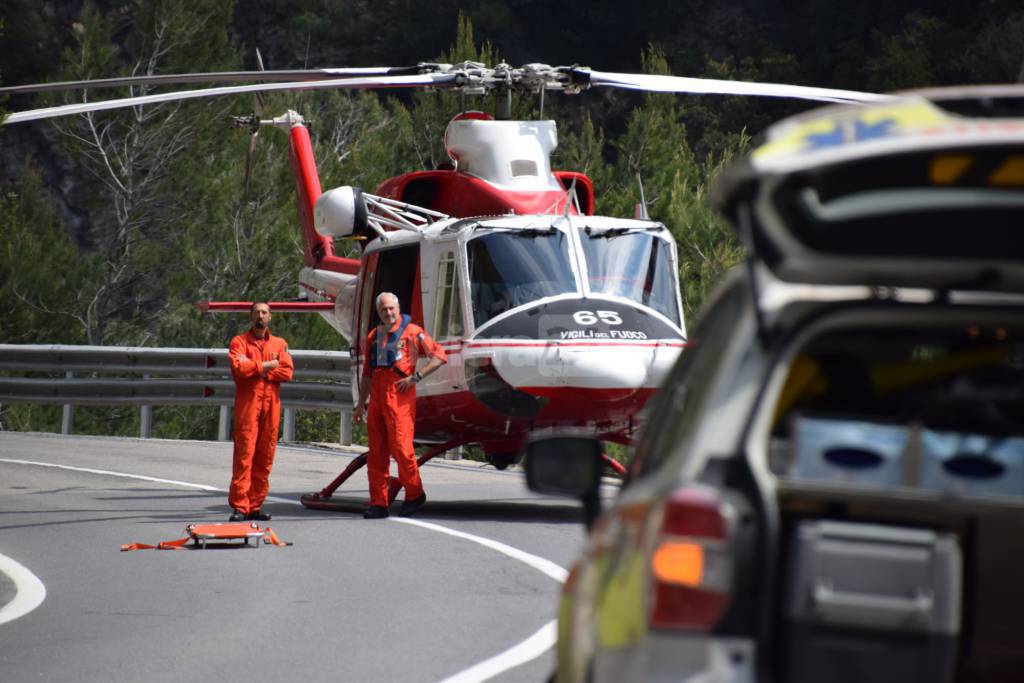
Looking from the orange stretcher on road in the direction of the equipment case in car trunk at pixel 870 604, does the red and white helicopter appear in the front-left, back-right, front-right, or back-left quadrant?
back-left

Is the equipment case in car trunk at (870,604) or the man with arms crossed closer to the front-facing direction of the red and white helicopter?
the equipment case in car trunk

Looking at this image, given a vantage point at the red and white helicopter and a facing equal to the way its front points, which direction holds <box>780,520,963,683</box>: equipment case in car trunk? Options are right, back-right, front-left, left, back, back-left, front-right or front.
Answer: front-right

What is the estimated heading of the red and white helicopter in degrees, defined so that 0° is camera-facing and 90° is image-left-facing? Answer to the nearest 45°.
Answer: approximately 315°

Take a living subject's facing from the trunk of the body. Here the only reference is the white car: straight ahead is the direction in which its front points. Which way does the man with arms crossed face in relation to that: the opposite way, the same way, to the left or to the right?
the opposite way

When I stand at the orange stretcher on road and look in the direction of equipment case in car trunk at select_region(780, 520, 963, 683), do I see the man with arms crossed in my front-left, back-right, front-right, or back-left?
back-left

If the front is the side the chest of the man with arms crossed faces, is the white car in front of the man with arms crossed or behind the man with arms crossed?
in front

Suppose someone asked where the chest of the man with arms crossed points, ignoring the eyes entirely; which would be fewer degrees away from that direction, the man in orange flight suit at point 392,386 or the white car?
the white car

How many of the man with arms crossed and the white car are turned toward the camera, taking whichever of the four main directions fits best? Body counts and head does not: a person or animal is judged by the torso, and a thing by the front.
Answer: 1

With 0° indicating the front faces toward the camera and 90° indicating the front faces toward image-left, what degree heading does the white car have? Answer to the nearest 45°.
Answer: approximately 180°
